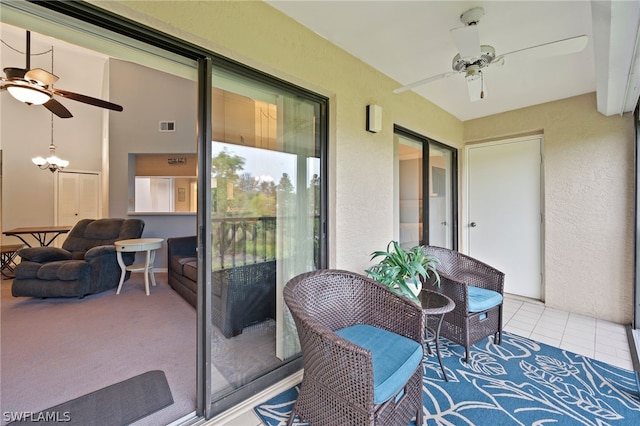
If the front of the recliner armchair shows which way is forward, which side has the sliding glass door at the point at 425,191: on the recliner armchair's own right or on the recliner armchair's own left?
on the recliner armchair's own left

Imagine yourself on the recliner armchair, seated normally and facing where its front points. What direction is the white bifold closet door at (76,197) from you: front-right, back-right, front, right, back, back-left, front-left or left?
back-right

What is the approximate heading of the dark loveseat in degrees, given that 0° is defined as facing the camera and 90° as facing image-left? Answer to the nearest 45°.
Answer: approximately 45°

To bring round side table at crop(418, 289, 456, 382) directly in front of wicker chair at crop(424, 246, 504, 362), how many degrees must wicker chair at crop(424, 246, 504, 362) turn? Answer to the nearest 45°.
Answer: approximately 90° to its right

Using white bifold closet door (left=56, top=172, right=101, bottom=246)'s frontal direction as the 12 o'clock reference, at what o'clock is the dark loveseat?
The dark loveseat is roughly at 12 o'clock from the white bifold closet door.

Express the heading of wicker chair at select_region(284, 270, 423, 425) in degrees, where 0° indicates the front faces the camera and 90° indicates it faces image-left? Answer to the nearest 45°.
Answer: approximately 315°

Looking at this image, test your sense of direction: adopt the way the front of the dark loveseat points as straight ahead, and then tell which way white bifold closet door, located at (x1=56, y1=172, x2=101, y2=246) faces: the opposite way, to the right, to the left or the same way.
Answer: to the left

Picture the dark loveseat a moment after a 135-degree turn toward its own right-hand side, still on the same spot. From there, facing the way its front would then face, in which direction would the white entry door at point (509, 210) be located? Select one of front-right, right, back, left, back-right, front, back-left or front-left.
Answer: right

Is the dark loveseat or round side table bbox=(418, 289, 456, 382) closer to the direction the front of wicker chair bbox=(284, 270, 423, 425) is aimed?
the round side table
